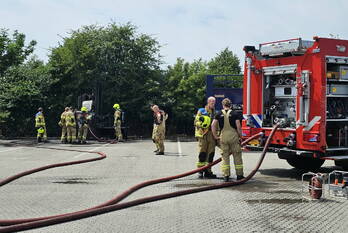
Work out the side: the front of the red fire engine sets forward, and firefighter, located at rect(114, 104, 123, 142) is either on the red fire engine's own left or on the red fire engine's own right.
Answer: on the red fire engine's own left

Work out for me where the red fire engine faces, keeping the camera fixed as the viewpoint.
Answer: facing away from the viewer and to the right of the viewer

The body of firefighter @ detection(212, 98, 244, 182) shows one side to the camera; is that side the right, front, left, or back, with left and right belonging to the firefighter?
back

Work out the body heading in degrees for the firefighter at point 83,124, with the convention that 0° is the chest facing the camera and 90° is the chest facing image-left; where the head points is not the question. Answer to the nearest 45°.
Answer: approximately 180°
